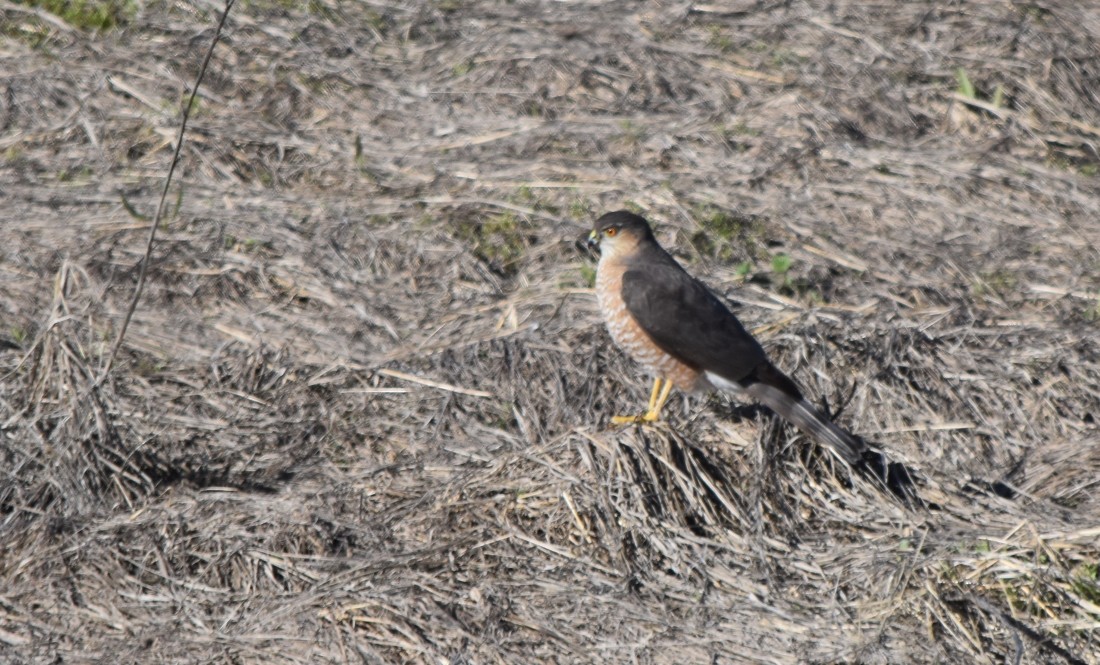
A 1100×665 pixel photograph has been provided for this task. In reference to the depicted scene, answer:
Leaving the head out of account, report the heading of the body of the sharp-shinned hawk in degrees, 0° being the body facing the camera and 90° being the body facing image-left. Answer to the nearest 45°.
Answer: approximately 90°
